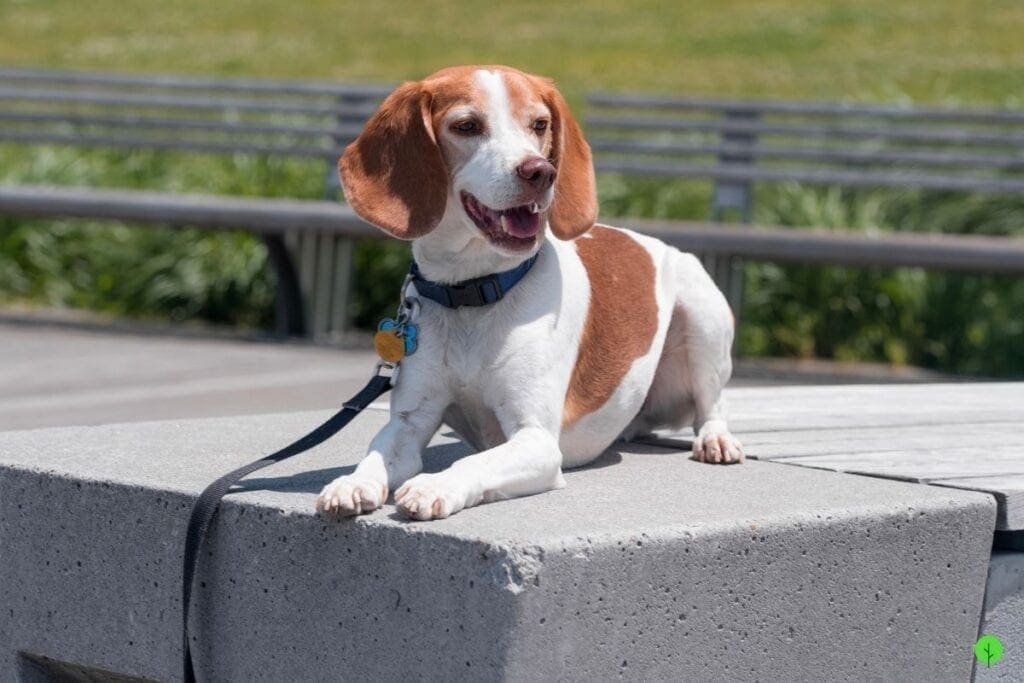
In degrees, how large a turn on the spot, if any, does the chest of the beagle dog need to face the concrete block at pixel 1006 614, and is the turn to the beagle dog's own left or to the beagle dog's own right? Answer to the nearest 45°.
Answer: approximately 135° to the beagle dog's own left

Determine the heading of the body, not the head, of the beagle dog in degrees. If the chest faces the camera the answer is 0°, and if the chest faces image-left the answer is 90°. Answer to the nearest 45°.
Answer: approximately 45°
